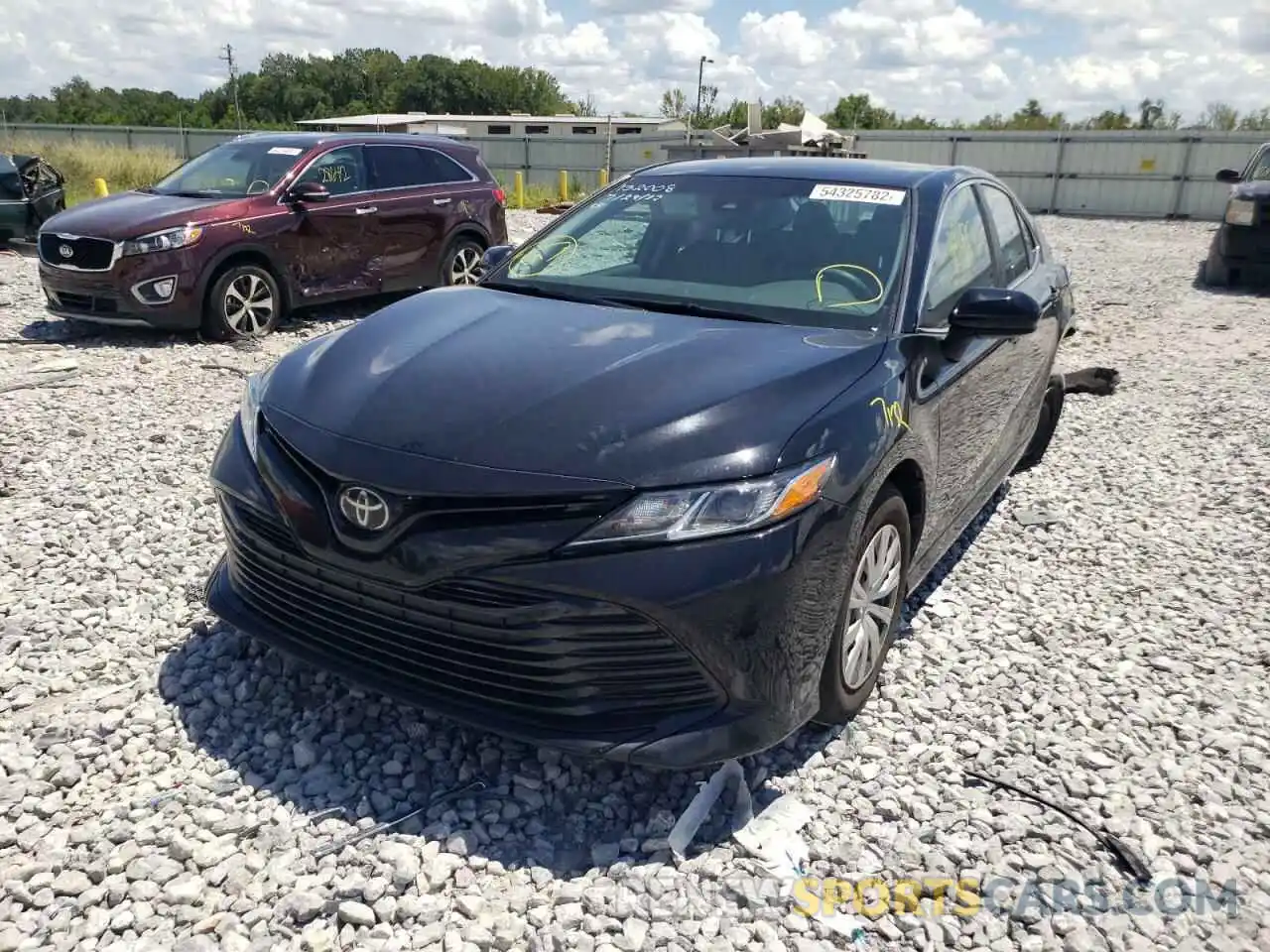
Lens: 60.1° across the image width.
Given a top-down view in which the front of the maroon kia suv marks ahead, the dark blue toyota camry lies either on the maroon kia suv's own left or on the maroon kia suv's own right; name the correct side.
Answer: on the maroon kia suv's own left

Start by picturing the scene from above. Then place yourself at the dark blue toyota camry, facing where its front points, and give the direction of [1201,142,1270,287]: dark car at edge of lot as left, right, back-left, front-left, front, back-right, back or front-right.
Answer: back

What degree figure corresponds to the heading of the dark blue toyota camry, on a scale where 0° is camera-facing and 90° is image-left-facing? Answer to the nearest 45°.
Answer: approximately 45°

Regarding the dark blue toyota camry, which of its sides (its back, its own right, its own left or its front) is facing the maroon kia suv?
right

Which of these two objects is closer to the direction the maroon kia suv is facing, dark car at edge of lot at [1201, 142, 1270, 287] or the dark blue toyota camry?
the dark blue toyota camry

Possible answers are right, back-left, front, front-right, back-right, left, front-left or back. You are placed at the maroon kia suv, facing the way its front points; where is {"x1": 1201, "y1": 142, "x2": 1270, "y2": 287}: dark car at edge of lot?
back-left

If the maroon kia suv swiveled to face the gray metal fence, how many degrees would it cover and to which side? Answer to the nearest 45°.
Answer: approximately 180°
